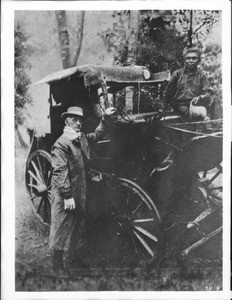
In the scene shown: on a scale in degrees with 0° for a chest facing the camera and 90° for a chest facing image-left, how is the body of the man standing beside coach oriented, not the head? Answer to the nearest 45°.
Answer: approximately 315°

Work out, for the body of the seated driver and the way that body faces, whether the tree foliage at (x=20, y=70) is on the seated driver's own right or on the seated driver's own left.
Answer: on the seated driver's own right

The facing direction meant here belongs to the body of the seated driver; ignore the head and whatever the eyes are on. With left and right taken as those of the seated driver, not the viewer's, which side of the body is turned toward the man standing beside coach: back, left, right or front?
right

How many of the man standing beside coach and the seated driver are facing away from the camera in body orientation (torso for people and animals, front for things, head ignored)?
0

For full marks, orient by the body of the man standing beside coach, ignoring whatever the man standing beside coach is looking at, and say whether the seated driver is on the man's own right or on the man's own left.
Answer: on the man's own left

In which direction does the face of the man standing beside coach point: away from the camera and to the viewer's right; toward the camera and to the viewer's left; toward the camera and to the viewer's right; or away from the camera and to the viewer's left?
toward the camera and to the viewer's right
